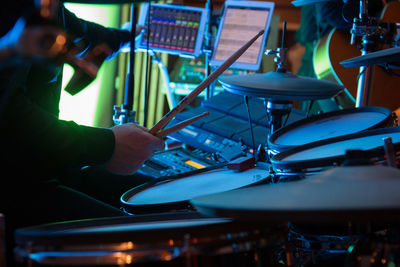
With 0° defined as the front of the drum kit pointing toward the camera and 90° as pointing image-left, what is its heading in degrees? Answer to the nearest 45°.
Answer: approximately 270°
